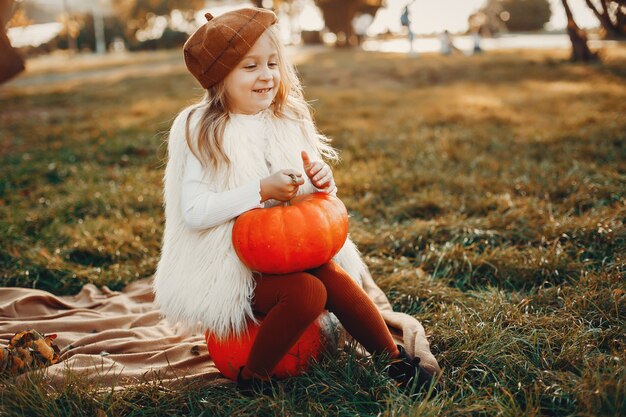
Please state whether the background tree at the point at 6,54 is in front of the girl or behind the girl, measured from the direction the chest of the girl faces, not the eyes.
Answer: behind

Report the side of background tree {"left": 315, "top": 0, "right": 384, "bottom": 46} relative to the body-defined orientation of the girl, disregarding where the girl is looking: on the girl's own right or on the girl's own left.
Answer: on the girl's own left

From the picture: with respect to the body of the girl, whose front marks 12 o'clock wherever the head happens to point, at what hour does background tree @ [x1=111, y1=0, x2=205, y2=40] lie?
The background tree is roughly at 7 o'clock from the girl.

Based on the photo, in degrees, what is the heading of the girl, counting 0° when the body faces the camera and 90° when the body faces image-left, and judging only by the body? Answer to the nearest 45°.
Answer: approximately 315°

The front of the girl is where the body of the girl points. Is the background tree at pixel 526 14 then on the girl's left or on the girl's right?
on the girl's left
